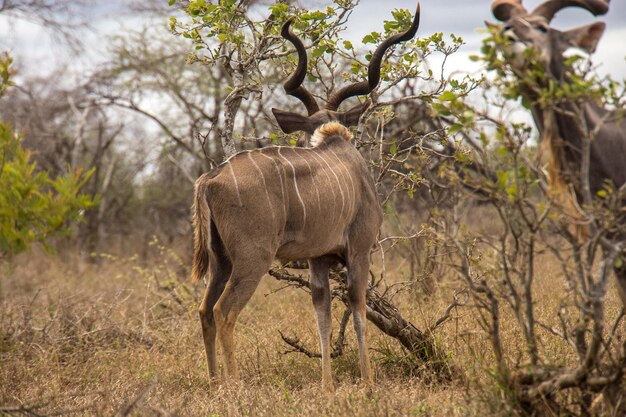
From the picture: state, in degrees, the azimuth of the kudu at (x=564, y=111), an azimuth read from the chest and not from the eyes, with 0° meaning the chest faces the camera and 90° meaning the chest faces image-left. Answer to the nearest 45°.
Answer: approximately 45°

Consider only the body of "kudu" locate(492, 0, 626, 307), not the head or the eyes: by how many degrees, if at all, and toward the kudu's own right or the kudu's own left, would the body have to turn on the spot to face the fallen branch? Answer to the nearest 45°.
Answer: approximately 90° to the kudu's own right

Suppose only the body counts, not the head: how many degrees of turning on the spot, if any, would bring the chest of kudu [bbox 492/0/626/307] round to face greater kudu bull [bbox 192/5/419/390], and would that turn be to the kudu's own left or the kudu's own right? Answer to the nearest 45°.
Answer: approximately 90° to the kudu's own right
